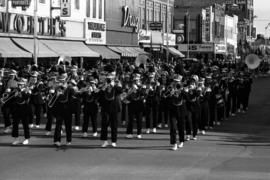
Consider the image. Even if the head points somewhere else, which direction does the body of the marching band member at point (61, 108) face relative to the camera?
toward the camera

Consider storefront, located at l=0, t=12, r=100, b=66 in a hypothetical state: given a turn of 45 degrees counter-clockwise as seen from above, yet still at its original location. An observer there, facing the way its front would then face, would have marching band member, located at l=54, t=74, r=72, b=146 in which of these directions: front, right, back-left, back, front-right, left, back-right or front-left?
right

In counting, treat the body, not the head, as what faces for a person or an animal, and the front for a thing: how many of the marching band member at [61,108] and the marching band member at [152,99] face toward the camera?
2

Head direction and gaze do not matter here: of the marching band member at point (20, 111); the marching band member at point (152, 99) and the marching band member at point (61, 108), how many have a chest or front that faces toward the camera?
3

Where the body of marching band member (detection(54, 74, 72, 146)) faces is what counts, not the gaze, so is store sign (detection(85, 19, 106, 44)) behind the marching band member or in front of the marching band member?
behind

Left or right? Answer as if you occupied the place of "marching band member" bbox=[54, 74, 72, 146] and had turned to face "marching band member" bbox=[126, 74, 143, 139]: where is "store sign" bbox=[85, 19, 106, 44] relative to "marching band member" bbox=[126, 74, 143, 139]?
left

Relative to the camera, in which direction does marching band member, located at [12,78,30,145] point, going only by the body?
toward the camera

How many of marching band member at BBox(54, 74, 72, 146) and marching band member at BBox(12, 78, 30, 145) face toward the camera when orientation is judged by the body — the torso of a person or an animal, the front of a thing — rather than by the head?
2

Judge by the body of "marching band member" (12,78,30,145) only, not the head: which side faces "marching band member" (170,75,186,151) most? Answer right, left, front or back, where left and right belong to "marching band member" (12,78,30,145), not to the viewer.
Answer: left

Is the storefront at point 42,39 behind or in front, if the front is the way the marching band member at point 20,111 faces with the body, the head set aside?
behind

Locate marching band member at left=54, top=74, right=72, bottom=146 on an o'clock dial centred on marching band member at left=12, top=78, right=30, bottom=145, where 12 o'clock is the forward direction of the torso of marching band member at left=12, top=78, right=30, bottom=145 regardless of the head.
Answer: marching band member at left=54, top=74, right=72, bottom=146 is roughly at 10 o'clock from marching band member at left=12, top=78, right=30, bottom=145.

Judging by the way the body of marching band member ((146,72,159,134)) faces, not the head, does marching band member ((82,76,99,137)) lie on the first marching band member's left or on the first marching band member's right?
on the first marching band member's right

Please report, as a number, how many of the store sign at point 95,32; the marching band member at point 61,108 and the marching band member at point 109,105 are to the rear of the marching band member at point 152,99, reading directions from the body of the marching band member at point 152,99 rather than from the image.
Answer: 1

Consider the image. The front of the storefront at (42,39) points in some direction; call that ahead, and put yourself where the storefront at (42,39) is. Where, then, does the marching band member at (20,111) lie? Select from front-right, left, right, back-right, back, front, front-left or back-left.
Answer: front-right

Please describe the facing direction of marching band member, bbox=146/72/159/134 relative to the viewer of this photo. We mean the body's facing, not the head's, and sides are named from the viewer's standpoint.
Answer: facing the viewer

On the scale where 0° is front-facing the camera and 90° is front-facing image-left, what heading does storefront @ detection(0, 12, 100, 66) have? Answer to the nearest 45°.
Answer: approximately 315°
